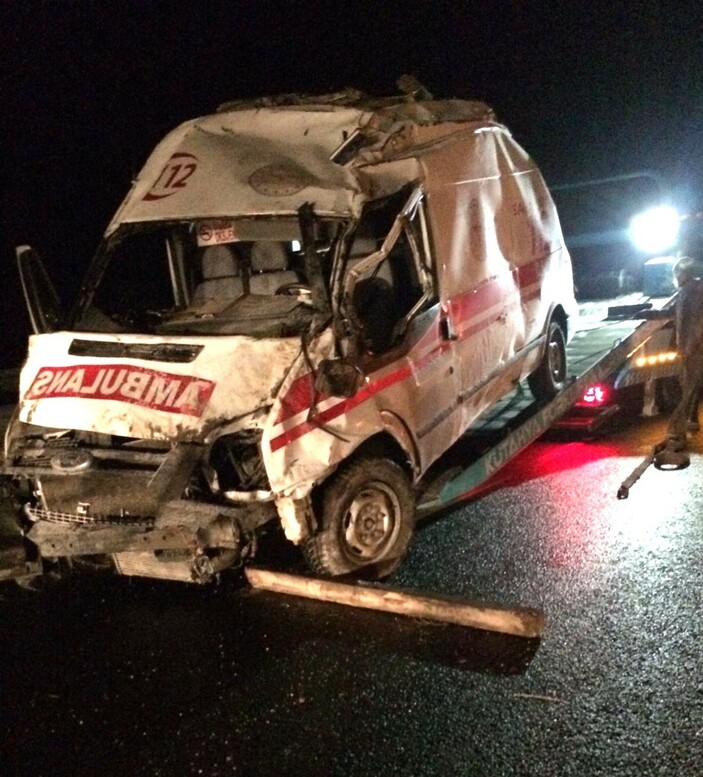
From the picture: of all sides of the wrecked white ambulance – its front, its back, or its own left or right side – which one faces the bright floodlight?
back

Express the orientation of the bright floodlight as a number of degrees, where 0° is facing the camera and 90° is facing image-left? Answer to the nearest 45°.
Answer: approximately 0°

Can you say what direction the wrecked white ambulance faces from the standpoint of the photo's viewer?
facing the viewer and to the left of the viewer

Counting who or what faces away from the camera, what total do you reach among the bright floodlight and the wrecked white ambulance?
0

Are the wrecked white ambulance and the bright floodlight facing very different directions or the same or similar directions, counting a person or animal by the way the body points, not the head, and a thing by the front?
same or similar directions

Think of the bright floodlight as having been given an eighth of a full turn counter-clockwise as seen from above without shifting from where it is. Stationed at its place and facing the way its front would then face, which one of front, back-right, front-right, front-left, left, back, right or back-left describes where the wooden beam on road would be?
front-right

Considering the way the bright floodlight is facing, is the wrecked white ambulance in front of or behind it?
in front
